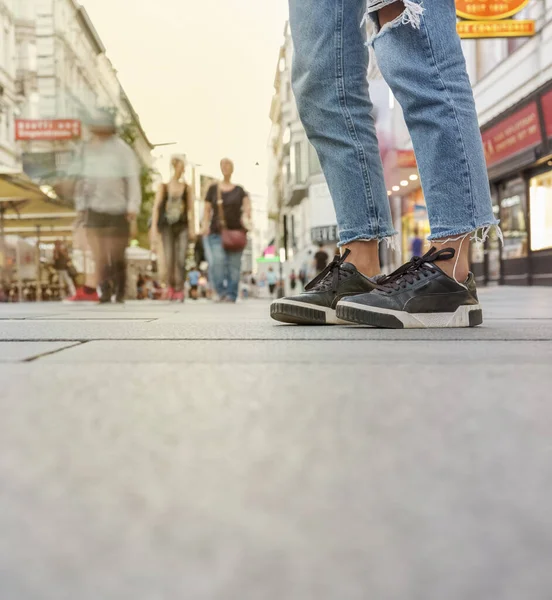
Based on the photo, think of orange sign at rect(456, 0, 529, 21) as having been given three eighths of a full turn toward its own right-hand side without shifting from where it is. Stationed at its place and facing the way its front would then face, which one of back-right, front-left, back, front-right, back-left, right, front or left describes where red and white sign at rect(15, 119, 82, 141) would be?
front

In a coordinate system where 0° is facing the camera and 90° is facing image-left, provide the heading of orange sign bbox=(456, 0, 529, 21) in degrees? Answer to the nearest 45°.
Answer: approximately 0°

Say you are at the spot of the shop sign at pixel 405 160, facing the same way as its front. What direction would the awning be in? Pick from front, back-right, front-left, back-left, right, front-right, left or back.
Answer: front-right

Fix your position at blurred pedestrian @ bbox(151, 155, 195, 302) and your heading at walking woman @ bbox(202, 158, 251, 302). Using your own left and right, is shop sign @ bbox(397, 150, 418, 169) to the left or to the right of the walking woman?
left

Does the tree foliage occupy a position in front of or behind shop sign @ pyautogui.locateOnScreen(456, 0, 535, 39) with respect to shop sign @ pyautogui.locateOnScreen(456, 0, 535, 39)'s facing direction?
behind

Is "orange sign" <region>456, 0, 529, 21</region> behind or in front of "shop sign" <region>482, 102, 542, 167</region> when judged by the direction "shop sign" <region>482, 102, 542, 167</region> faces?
in front
